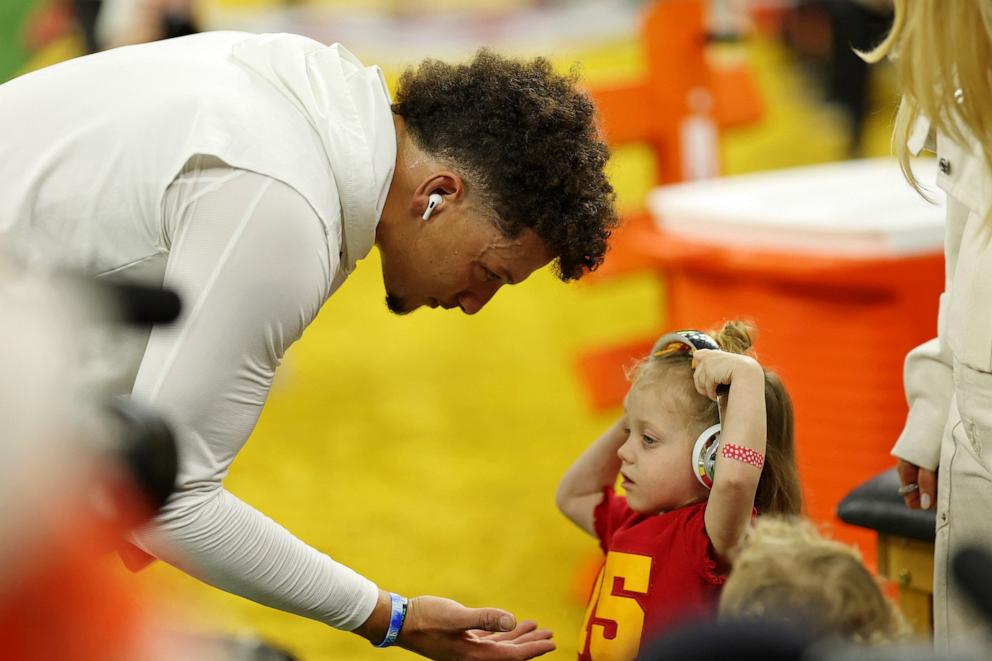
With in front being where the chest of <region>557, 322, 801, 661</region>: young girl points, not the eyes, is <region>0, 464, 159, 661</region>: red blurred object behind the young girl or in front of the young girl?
in front

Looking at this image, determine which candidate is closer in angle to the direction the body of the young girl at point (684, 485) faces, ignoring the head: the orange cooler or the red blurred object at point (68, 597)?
the red blurred object

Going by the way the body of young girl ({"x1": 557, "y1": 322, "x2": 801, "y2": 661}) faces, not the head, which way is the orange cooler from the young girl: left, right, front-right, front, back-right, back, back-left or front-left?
back-right
